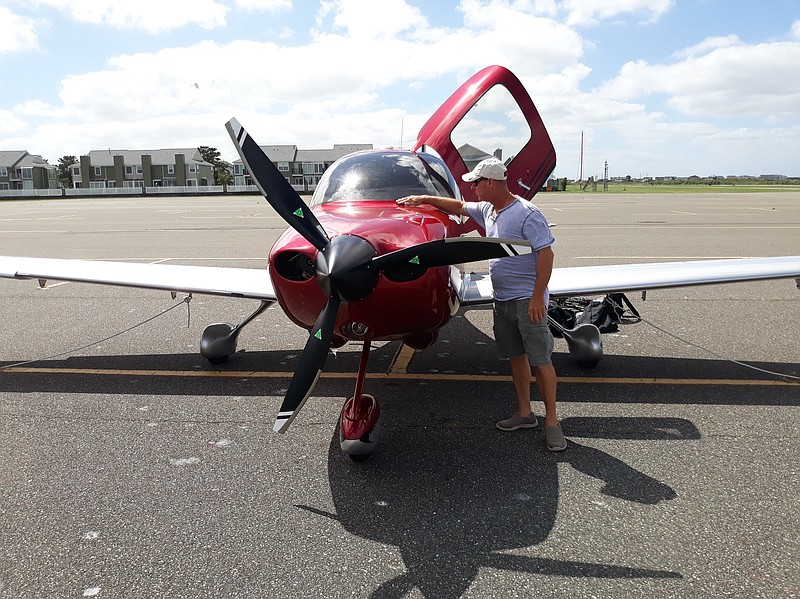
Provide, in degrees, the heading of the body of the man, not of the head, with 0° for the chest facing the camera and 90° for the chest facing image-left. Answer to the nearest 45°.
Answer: approximately 45°

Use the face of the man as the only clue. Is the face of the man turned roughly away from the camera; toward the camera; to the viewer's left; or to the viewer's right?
to the viewer's left

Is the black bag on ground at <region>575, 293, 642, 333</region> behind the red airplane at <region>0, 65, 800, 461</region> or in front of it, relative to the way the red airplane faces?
behind

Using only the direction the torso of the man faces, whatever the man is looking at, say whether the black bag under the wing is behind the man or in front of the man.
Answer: behind
